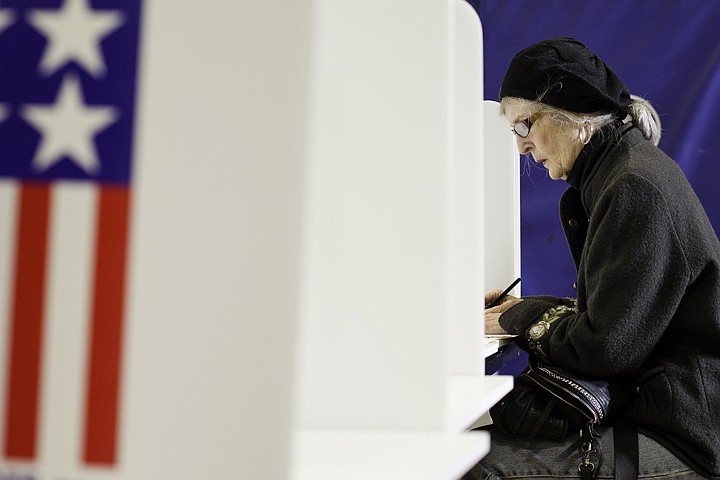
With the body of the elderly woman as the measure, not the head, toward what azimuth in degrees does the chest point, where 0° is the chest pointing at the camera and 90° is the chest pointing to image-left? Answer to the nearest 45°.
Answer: approximately 90°

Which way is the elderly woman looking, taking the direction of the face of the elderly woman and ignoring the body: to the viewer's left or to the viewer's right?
to the viewer's left
